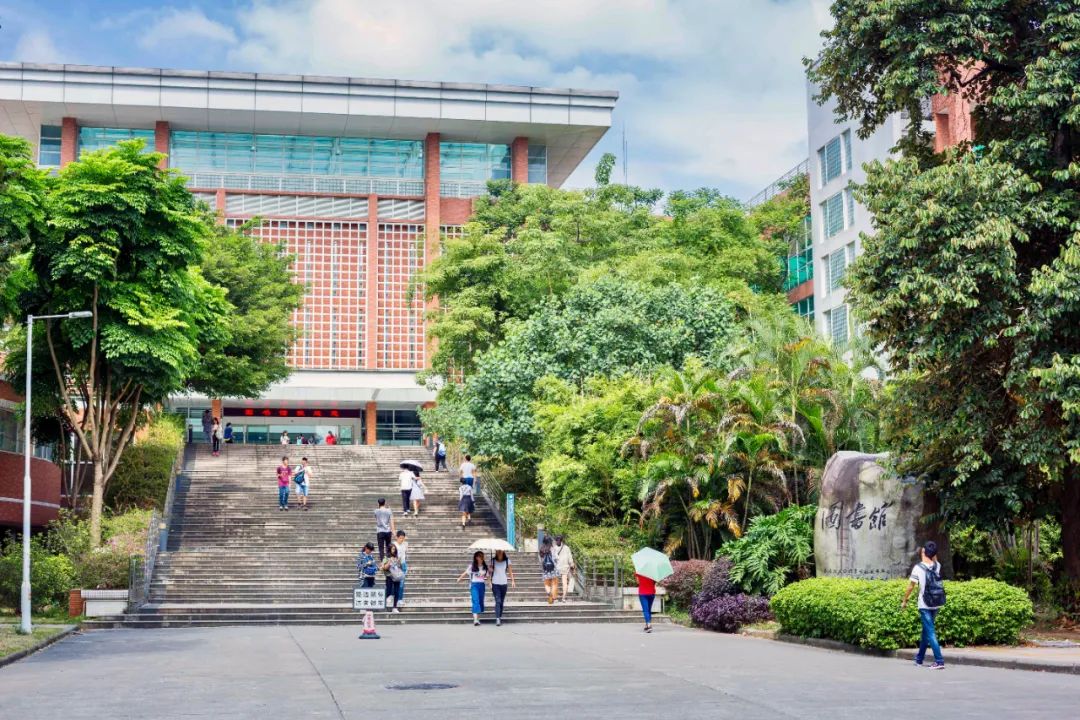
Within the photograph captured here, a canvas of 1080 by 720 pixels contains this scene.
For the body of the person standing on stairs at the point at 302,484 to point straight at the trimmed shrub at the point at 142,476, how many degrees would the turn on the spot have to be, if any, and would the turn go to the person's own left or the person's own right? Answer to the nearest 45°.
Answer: approximately 90° to the person's own right

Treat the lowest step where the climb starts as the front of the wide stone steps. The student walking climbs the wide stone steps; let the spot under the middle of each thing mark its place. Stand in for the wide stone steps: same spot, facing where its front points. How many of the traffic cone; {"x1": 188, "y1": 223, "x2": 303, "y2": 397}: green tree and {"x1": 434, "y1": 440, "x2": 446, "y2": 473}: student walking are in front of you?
1

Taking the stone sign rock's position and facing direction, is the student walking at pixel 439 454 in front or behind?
behind

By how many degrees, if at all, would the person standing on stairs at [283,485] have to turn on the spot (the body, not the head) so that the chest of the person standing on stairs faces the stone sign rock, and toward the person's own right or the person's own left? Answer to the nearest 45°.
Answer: approximately 45° to the person's own left

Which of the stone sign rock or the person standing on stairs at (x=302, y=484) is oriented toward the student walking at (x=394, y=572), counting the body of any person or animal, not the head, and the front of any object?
the person standing on stairs

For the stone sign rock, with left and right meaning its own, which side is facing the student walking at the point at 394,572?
right

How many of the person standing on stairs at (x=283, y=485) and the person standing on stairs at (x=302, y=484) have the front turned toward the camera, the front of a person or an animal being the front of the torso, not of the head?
2

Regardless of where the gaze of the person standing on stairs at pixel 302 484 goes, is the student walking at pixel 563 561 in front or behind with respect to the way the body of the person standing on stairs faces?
in front
